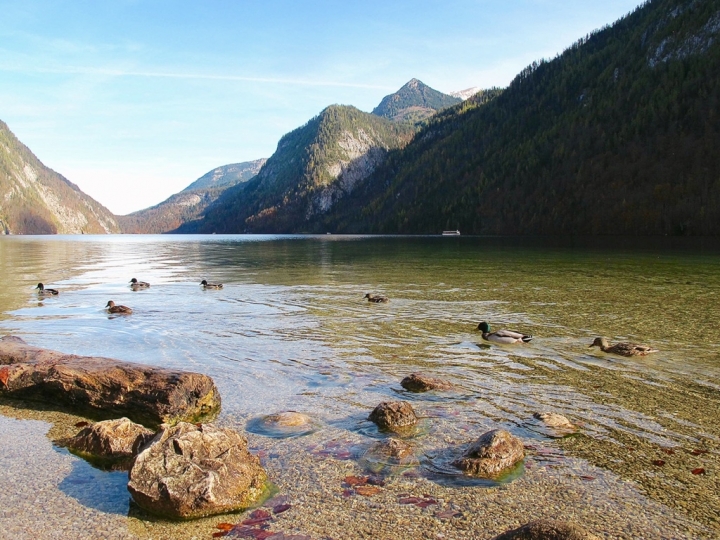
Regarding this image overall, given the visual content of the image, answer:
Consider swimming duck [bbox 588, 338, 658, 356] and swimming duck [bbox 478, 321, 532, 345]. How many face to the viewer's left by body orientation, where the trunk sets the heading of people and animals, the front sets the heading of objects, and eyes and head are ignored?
2

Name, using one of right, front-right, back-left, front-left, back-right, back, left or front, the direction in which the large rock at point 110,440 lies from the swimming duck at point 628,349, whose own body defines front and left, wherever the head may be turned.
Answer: front-left

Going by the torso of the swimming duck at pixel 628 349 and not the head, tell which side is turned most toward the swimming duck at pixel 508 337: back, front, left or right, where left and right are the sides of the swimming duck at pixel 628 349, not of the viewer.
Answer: front

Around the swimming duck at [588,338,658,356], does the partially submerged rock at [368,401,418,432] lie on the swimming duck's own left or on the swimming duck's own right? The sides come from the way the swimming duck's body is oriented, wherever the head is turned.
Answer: on the swimming duck's own left

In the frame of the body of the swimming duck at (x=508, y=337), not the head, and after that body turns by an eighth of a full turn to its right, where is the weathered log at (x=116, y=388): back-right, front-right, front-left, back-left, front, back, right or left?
left

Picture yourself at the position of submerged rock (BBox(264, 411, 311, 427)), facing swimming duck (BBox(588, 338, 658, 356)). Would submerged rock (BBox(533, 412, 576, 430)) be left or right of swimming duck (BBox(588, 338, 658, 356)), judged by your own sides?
right

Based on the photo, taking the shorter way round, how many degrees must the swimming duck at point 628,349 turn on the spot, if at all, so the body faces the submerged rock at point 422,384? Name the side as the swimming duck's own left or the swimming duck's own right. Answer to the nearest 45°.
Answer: approximately 45° to the swimming duck's own left

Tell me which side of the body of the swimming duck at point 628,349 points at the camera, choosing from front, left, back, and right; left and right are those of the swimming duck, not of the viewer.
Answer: left

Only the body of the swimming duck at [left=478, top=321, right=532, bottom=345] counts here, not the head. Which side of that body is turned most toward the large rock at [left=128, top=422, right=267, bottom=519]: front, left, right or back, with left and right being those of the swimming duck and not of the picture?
left

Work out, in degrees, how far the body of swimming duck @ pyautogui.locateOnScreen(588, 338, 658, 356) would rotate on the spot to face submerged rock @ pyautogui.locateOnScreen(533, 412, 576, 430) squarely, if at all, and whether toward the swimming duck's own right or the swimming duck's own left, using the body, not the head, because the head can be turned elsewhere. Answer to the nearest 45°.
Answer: approximately 90° to the swimming duck's own left

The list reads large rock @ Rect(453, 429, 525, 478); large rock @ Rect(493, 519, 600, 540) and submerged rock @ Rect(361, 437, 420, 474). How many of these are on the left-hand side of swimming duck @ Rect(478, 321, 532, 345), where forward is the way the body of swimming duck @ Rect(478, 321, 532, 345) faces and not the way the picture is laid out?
3

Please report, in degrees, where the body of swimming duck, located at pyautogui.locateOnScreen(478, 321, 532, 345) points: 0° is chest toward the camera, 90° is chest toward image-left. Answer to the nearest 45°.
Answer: approximately 90°
